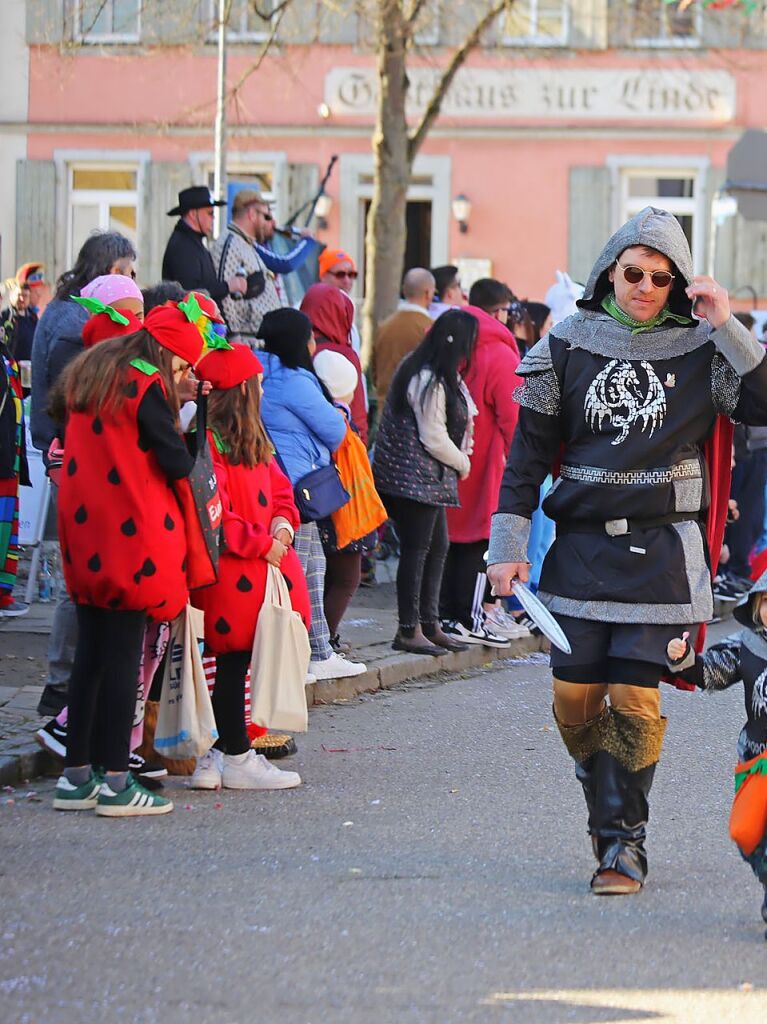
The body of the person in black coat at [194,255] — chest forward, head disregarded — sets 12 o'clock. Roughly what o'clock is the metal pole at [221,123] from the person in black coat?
The metal pole is roughly at 9 o'clock from the person in black coat.

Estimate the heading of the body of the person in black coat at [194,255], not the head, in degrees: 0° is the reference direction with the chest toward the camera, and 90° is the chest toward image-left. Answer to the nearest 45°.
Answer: approximately 270°

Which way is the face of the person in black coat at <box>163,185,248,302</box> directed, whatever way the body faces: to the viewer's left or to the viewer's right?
to the viewer's right

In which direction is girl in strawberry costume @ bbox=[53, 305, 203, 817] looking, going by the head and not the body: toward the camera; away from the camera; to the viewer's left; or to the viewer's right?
to the viewer's right

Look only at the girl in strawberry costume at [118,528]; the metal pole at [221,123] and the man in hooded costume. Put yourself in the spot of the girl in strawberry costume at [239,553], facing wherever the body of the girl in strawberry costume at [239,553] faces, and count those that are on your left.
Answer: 1

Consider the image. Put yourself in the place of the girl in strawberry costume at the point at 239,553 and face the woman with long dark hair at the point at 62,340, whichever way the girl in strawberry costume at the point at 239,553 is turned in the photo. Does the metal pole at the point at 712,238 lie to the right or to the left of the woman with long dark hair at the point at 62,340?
right

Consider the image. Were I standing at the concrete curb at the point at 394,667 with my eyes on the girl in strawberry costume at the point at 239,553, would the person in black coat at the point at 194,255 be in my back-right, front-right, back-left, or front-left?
back-right

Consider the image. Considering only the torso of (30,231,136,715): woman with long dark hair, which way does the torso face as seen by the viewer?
to the viewer's right
